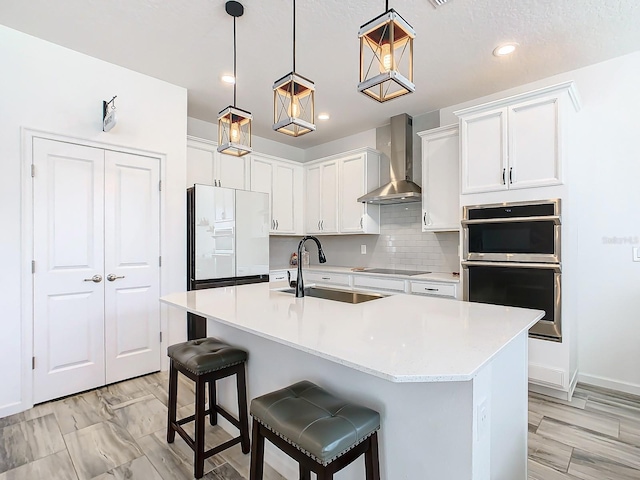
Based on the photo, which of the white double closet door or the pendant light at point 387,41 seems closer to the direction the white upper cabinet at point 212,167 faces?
the pendant light

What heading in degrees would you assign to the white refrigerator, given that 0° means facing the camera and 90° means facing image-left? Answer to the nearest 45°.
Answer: approximately 315°

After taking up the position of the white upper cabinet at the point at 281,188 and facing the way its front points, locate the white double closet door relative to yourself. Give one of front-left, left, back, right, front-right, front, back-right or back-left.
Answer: right

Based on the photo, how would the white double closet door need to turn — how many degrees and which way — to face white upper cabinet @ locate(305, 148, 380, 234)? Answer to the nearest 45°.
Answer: approximately 45° to its left

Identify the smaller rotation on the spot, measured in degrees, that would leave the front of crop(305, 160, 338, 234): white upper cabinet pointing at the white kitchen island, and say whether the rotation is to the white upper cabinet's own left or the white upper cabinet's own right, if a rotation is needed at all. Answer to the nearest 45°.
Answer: approximately 45° to the white upper cabinet's own left

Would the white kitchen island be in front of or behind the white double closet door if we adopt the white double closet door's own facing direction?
in front

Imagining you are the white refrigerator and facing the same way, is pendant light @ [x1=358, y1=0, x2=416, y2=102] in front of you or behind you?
in front

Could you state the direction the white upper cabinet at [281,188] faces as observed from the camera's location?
facing the viewer and to the right of the viewer

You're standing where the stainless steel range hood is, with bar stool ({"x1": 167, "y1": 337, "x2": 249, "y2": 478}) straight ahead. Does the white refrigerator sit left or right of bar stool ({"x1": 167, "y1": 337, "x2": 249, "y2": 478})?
right

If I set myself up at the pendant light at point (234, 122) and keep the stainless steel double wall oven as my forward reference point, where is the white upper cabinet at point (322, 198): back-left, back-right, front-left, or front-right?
front-left

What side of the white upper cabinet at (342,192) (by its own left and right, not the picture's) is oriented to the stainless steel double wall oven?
left

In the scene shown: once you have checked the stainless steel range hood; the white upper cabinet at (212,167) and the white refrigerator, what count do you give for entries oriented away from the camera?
0

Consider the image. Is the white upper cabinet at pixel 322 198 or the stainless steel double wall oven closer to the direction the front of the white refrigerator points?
the stainless steel double wall oven

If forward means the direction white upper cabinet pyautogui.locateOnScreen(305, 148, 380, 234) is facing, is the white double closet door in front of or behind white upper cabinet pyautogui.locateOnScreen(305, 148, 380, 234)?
in front

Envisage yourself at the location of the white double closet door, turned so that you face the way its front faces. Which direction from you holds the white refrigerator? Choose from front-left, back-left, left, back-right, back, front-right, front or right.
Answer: front-left

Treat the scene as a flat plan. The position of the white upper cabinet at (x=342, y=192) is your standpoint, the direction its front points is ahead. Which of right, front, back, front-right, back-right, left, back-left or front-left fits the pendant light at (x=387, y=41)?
front-left
